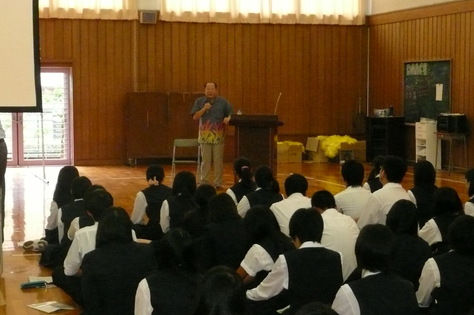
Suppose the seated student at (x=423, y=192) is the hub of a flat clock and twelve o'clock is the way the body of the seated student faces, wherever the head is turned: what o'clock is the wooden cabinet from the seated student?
The wooden cabinet is roughly at 11 o'clock from the seated student.

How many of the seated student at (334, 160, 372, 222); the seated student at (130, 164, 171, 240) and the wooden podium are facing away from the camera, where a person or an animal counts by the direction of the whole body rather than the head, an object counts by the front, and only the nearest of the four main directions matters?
2

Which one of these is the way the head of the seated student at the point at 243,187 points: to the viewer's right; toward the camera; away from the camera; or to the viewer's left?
away from the camera

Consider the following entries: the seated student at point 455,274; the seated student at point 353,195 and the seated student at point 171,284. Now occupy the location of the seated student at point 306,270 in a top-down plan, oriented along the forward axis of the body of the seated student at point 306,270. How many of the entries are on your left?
1

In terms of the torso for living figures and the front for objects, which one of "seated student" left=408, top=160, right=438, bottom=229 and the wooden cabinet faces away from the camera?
the seated student

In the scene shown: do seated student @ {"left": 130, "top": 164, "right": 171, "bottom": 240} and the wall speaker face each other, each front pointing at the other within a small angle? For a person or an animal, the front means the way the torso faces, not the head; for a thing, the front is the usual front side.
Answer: yes

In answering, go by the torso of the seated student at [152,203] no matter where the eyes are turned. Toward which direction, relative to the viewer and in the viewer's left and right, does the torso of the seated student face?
facing away from the viewer

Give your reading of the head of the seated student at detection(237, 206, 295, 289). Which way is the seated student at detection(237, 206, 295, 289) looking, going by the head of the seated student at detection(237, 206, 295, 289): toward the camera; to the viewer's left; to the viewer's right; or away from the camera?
away from the camera

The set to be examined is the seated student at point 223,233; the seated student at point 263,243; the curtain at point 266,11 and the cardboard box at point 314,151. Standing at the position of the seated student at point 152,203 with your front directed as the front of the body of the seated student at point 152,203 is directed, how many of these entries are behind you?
2

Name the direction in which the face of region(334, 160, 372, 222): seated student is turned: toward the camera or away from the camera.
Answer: away from the camera

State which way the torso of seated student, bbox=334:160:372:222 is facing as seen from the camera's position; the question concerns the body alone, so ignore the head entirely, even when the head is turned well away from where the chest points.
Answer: away from the camera

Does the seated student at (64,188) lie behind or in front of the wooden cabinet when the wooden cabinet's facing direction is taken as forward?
in front
